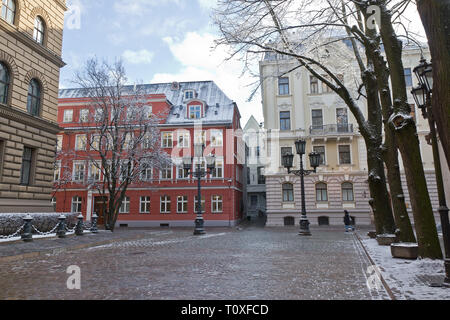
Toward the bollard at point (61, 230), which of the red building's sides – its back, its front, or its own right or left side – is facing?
front

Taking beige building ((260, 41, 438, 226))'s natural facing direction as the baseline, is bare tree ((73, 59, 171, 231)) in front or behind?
in front

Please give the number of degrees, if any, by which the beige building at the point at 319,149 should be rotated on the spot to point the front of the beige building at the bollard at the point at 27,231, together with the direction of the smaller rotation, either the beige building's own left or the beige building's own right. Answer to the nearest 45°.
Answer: approximately 45° to the beige building's own right

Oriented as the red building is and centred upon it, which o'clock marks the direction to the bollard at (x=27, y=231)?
The bollard is roughly at 1 o'clock from the red building.

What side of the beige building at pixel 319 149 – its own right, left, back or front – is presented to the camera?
front

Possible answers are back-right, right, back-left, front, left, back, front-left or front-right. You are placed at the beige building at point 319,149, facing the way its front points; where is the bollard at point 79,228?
front-right

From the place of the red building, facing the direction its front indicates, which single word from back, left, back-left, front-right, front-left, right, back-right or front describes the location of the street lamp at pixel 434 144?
front

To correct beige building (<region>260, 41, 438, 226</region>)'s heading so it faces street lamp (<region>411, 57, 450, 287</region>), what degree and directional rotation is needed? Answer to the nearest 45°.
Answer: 0° — it already faces it

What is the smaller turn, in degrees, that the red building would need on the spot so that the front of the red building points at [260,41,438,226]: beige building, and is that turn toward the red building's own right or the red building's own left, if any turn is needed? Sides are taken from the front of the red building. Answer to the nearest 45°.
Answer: approximately 45° to the red building's own left

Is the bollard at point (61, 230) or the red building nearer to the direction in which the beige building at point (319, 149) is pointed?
the bollard

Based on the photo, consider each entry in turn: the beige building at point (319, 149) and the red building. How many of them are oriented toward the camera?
2

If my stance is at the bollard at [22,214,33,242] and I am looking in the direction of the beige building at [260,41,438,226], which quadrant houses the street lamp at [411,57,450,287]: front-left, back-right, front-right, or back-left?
front-right

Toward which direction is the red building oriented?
toward the camera
